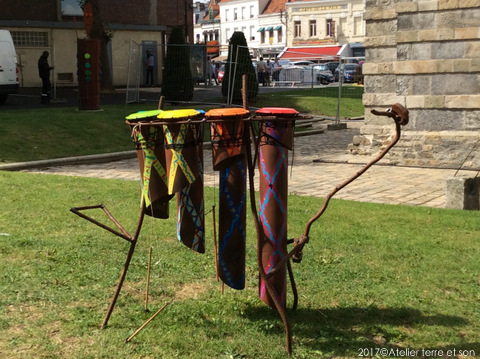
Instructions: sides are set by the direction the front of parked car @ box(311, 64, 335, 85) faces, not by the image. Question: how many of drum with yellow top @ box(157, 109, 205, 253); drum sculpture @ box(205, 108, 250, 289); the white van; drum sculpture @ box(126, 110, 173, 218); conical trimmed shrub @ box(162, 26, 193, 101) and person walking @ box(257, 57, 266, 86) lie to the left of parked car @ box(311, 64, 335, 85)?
0

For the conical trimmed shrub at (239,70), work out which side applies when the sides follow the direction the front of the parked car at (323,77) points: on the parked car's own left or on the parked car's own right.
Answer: on the parked car's own right

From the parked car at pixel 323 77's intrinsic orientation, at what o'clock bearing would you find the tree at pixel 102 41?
The tree is roughly at 3 o'clock from the parked car.

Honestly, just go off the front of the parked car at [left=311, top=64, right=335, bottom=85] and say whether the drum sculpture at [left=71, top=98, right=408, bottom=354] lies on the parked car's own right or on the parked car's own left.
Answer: on the parked car's own right

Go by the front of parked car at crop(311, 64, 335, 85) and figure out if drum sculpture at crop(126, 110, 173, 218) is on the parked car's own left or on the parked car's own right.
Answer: on the parked car's own right

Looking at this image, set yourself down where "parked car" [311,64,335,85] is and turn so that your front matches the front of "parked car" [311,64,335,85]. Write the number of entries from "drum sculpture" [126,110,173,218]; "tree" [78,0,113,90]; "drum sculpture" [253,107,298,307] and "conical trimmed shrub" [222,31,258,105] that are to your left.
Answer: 0

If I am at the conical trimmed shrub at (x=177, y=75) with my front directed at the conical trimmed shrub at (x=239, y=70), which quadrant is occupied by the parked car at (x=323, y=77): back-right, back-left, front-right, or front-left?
front-left

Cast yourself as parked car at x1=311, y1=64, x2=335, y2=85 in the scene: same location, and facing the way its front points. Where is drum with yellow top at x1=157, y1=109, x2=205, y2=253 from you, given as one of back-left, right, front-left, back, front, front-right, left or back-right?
front-right

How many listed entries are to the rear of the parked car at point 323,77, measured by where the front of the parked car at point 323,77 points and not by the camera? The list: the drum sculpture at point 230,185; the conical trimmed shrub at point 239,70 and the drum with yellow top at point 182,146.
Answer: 0

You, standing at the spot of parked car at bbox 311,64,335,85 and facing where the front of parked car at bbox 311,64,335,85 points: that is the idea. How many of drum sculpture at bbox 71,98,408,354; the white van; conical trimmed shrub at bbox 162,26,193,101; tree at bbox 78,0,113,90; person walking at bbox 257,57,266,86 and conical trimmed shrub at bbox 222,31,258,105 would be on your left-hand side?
0

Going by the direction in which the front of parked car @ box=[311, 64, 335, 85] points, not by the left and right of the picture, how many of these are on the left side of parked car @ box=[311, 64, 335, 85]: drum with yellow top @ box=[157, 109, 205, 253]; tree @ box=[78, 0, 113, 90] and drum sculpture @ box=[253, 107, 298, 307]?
0

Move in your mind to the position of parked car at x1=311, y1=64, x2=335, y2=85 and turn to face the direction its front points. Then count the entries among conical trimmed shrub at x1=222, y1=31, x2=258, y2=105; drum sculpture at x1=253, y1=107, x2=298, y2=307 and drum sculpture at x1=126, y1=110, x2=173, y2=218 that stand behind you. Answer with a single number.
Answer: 0

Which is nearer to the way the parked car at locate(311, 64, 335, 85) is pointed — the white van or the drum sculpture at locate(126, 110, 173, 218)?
the drum sculpture

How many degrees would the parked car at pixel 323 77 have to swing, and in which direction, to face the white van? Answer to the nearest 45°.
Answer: approximately 90° to its right

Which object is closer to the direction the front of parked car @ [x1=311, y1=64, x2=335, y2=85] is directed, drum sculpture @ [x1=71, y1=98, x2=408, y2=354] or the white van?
the drum sculpture

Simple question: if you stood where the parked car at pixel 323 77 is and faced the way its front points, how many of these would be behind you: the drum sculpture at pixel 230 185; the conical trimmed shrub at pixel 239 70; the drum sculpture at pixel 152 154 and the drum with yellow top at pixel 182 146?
0

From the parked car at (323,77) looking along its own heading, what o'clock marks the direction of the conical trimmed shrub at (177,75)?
The conical trimmed shrub is roughly at 2 o'clock from the parked car.

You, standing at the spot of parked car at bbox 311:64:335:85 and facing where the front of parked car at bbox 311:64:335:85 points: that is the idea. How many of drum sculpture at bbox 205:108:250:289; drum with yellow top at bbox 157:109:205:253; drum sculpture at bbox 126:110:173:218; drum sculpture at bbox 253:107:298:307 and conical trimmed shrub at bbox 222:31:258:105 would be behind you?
0

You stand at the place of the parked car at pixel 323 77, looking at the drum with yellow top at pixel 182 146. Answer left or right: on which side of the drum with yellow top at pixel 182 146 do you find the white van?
right

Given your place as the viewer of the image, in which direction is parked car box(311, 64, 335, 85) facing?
facing the viewer and to the right of the viewer

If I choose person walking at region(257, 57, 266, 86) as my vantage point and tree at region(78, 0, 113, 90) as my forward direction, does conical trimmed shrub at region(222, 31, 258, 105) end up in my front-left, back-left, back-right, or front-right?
front-left

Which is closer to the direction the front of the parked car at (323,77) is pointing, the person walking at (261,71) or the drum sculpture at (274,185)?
the drum sculpture
